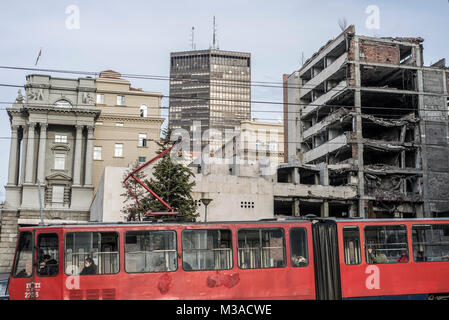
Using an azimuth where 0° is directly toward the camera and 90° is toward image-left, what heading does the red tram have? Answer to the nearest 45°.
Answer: approximately 90°
